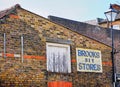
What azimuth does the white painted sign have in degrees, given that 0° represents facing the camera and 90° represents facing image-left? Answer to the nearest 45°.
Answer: approximately 0°
